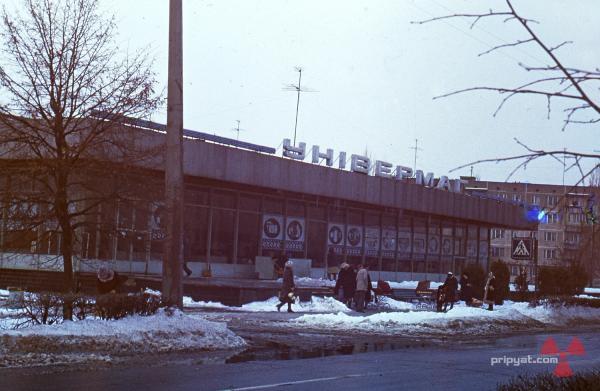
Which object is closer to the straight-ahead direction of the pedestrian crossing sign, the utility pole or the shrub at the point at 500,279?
the utility pole

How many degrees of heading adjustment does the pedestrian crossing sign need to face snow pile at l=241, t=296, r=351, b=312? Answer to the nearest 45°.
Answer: approximately 90° to its right

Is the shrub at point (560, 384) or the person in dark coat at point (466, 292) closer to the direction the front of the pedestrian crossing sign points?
the shrub

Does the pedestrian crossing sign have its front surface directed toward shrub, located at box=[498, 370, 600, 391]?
yes

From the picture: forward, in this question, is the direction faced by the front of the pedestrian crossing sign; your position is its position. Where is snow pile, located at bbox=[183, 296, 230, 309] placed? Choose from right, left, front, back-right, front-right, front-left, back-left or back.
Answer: right

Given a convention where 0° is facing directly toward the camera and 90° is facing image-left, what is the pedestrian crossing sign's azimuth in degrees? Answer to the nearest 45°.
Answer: approximately 0°

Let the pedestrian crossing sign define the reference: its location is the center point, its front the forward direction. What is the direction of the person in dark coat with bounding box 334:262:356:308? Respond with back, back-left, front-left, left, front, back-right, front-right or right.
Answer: right

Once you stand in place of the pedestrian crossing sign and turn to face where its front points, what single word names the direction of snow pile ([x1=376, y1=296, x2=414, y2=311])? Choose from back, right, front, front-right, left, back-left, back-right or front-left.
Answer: back-right

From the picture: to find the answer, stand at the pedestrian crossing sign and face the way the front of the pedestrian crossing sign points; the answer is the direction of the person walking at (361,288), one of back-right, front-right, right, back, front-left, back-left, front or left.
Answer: right
